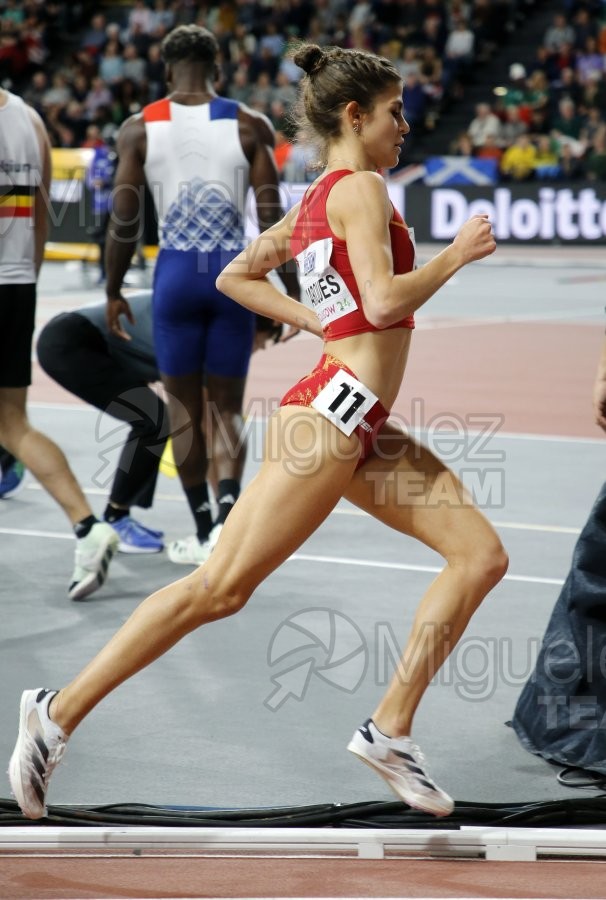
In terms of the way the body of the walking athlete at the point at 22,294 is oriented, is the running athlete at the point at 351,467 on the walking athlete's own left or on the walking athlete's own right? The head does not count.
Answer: on the walking athlete's own left

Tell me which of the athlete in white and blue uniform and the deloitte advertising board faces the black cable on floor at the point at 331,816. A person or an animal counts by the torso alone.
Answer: the deloitte advertising board

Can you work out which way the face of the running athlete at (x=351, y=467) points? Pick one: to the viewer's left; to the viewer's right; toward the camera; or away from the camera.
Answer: to the viewer's right

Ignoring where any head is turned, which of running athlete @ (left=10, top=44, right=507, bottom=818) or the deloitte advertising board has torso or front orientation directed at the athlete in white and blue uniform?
the deloitte advertising board

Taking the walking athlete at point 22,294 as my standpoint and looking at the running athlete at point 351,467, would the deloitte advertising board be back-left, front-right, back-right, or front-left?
back-left

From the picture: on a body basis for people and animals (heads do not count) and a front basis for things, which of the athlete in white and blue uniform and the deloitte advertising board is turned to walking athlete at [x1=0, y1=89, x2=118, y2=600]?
the deloitte advertising board

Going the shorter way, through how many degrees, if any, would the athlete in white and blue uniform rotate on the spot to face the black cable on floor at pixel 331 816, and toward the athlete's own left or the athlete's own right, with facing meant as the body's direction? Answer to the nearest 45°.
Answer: approximately 180°

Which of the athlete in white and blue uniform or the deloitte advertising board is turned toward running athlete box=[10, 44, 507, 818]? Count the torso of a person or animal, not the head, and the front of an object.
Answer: the deloitte advertising board

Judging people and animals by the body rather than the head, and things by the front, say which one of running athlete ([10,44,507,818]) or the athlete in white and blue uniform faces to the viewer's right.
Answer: the running athlete

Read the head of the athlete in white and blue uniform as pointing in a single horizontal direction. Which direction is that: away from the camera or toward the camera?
away from the camera

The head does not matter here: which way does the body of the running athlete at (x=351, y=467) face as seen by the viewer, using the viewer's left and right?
facing to the right of the viewer
